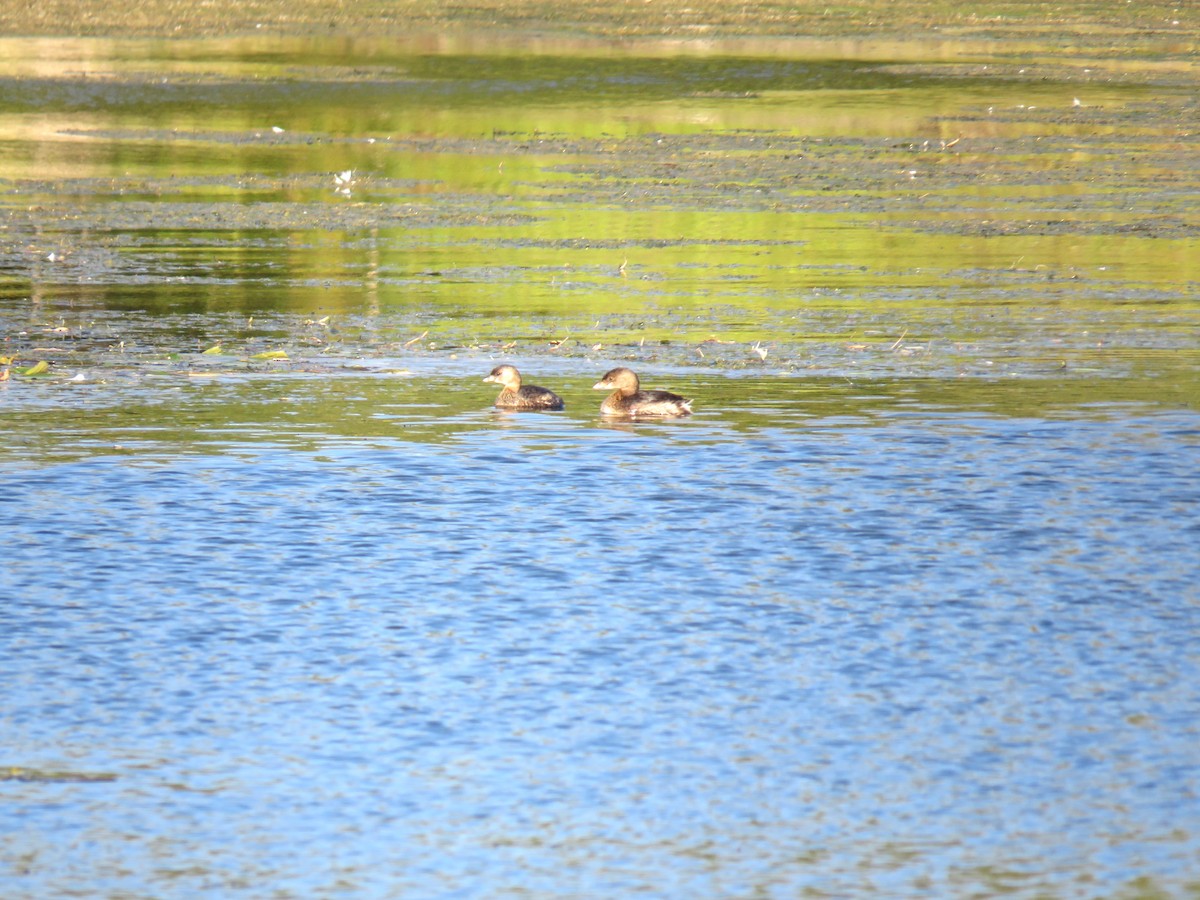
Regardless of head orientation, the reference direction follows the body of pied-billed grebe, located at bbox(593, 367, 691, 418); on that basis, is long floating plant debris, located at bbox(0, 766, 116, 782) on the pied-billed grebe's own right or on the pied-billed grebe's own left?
on the pied-billed grebe's own left

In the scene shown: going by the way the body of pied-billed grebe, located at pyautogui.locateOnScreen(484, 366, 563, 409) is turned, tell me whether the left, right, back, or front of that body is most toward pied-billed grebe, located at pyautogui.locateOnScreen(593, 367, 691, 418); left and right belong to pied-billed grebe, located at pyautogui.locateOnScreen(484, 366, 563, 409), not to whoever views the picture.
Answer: back

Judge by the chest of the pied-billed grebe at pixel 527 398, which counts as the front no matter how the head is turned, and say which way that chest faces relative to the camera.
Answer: to the viewer's left

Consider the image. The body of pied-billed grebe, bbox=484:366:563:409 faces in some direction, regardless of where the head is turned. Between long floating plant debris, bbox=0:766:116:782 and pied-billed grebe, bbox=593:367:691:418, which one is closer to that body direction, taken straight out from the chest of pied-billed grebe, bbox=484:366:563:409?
the long floating plant debris

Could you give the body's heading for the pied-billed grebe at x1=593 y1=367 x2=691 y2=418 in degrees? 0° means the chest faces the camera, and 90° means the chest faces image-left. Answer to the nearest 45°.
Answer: approximately 90°

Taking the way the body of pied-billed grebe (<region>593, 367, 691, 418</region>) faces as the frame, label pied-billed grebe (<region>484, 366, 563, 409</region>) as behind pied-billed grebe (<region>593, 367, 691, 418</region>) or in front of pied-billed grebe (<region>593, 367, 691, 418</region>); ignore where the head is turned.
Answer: in front

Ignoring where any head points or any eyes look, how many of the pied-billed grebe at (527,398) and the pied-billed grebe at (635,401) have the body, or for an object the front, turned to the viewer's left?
2

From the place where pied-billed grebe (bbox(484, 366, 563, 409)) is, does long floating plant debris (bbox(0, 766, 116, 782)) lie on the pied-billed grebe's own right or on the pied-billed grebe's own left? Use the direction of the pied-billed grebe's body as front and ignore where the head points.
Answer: on the pied-billed grebe's own left

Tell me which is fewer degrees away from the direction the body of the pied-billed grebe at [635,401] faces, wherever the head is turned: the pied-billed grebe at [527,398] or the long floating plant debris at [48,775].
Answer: the pied-billed grebe
